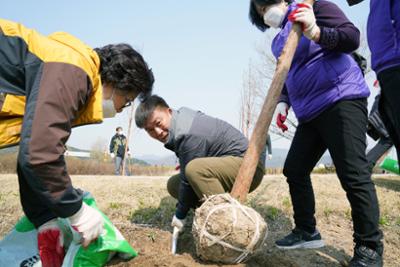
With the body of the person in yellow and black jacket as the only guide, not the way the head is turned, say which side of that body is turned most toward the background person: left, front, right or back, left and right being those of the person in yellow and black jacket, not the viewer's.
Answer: left

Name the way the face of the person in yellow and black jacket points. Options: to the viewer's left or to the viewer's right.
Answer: to the viewer's right

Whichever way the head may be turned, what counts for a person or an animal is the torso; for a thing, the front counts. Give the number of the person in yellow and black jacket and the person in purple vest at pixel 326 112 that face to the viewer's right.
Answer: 1

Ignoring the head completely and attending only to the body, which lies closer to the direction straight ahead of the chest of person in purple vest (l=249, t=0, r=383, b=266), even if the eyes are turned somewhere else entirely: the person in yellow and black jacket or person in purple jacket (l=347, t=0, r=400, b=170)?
the person in yellow and black jacket

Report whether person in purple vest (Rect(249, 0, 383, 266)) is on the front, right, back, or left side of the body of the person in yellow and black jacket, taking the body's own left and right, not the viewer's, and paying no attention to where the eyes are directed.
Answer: front

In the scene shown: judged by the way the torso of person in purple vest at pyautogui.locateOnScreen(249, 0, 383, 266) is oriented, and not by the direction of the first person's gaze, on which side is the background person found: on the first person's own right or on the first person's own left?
on the first person's own right

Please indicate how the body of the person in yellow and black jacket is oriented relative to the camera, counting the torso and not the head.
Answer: to the viewer's right

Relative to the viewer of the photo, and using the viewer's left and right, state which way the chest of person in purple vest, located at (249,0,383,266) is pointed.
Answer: facing the viewer and to the left of the viewer

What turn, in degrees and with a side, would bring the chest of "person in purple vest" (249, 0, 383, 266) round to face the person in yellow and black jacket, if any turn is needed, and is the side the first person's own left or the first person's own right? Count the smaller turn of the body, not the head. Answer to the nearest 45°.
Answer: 0° — they already face them

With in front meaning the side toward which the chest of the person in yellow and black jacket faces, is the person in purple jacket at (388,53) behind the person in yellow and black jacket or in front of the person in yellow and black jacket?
in front

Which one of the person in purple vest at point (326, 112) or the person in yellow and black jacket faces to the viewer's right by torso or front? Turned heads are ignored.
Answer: the person in yellow and black jacket

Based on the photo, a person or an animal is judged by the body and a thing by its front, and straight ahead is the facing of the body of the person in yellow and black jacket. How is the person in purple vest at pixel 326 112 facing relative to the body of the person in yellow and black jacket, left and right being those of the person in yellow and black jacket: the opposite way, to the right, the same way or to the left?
the opposite way
